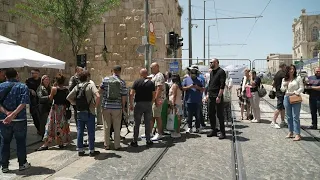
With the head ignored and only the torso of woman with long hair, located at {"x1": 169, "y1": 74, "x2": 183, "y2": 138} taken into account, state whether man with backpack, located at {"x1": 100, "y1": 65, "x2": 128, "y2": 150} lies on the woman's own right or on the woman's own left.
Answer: on the woman's own left

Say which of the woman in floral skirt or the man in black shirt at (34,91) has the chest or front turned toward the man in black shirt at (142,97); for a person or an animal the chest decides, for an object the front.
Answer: the man in black shirt at (34,91)

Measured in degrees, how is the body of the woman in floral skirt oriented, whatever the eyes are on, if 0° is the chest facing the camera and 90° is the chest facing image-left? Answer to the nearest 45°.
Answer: approximately 135°

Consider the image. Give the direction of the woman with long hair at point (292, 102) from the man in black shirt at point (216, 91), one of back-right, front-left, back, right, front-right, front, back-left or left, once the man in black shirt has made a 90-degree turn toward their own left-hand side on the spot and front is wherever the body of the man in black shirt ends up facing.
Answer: front-left

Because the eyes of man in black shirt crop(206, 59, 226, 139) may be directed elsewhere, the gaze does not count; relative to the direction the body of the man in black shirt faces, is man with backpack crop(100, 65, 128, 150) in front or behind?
in front

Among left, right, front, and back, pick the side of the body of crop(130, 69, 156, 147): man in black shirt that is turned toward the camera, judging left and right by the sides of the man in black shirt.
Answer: back

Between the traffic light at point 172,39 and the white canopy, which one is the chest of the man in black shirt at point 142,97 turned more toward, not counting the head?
the traffic light

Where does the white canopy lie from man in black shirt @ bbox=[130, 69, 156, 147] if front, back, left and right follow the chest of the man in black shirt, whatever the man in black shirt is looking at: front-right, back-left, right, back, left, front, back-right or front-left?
left

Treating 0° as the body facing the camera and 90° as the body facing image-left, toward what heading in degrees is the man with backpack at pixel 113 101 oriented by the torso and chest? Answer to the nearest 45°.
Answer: approximately 180°

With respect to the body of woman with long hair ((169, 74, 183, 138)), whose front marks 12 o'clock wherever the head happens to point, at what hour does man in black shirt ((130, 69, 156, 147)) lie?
The man in black shirt is roughly at 10 o'clock from the woman with long hair.

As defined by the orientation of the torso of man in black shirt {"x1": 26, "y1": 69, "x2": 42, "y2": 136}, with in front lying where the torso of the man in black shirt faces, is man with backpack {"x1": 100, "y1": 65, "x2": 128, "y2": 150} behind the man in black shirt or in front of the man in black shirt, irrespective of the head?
in front
